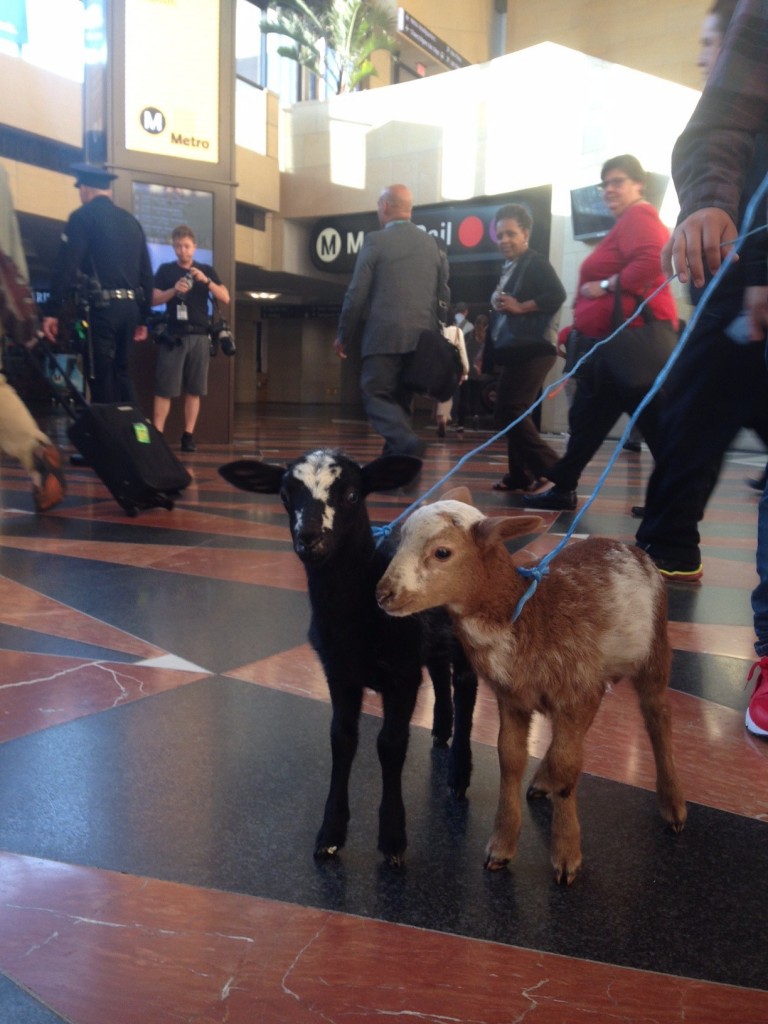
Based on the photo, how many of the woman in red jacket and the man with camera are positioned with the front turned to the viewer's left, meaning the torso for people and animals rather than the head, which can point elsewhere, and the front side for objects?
1

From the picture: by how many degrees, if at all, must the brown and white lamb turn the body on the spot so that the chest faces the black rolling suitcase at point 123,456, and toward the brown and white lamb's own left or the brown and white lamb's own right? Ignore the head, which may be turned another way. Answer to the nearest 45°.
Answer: approximately 90° to the brown and white lamb's own right

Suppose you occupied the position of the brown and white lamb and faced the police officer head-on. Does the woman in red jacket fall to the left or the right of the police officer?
right

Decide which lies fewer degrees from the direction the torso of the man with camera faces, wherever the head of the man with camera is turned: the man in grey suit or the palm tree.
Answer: the man in grey suit

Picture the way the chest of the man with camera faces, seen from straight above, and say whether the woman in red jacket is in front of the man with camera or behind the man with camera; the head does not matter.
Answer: in front

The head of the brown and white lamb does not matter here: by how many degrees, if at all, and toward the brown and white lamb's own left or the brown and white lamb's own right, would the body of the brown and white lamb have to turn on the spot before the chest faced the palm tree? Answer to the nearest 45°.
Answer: approximately 135° to the brown and white lamb's own right

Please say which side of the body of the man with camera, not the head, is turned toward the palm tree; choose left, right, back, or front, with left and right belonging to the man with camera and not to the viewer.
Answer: back

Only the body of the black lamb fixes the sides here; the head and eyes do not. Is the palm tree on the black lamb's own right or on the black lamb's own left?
on the black lamb's own right

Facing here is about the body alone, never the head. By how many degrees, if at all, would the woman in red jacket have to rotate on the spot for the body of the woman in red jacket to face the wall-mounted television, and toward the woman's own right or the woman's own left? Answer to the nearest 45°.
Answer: approximately 90° to the woman's own right

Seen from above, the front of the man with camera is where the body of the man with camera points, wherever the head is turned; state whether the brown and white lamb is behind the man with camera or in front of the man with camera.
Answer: in front
